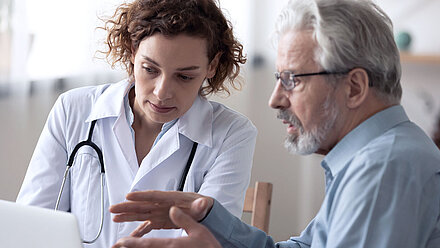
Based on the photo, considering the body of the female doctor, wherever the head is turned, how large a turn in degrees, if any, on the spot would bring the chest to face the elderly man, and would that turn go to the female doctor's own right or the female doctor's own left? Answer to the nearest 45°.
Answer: approximately 45° to the female doctor's own left

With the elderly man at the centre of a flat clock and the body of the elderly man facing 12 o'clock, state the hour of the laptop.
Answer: The laptop is roughly at 11 o'clock from the elderly man.

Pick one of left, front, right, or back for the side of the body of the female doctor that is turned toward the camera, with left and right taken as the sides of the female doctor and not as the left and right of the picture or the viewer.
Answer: front

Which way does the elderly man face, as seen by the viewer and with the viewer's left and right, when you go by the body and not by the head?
facing to the left of the viewer

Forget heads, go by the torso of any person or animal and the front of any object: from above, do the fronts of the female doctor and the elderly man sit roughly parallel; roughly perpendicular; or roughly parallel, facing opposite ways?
roughly perpendicular

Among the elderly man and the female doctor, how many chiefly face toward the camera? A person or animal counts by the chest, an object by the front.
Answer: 1

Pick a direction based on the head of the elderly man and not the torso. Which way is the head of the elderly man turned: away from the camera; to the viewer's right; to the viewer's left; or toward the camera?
to the viewer's left
